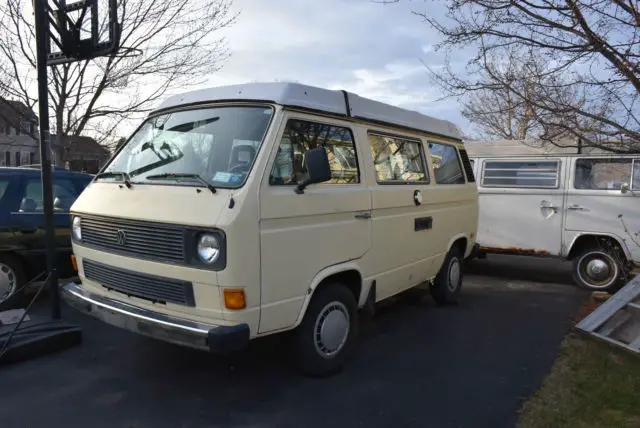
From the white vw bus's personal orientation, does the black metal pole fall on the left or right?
on its right

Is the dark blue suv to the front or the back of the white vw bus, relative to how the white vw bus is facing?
to the back

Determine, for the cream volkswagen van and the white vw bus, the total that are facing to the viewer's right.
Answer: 1

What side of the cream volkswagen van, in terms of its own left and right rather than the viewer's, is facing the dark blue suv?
right

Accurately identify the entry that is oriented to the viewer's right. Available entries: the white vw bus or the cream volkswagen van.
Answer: the white vw bus

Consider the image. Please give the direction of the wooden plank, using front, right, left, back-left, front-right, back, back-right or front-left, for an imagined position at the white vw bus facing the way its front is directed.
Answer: right

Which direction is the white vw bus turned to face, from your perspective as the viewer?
facing to the right of the viewer

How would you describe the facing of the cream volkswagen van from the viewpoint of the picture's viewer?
facing the viewer and to the left of the viewer

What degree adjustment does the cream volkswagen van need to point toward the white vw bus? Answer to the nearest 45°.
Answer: approximately 180°

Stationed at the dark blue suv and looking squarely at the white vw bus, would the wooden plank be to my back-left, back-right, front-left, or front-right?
front-right

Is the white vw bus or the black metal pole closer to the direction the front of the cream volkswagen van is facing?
the black metal pole
